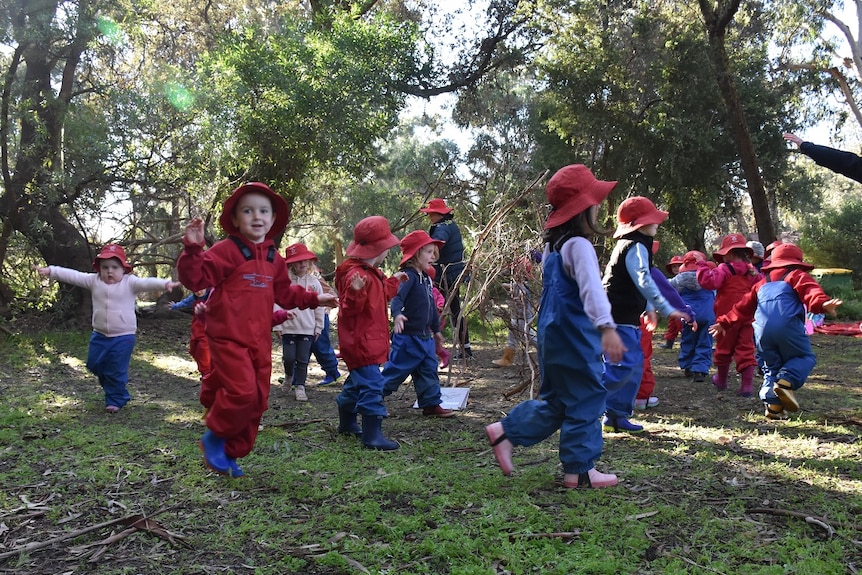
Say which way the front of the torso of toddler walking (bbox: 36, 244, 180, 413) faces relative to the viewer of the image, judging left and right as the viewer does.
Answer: facing the viewer

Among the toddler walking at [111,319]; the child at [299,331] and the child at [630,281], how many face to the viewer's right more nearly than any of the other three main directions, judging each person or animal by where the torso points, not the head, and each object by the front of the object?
1

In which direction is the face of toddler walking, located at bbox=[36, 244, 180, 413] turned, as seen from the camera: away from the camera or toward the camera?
toward the camera

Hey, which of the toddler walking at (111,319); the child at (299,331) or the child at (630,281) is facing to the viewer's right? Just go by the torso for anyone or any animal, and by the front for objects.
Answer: the child at (630,281)

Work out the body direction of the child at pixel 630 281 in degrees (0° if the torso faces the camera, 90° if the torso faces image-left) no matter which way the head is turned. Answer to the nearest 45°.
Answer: approximately 270°

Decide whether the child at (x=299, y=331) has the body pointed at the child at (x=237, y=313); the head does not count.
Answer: yes

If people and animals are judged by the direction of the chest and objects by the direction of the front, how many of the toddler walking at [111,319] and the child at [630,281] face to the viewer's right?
1

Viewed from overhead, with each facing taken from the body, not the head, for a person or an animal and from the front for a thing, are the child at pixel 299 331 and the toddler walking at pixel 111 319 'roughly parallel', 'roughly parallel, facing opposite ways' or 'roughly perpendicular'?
roughly parallel

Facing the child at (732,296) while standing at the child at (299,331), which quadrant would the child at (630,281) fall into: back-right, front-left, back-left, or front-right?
front-right

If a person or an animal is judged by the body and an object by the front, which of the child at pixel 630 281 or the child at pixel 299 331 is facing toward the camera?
the child at pixel 299 331

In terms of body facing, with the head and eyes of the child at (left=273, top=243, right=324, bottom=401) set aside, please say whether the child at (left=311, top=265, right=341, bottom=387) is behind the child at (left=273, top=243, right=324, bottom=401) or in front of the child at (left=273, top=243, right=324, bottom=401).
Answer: behind

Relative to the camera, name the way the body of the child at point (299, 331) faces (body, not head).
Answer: toward the camera

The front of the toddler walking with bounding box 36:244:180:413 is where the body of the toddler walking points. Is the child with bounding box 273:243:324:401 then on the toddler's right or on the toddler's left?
on the toddler's left

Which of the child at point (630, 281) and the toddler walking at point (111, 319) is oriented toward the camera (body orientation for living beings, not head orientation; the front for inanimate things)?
the toddler walking

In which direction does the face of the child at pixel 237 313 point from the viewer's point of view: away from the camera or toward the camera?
toward the camera

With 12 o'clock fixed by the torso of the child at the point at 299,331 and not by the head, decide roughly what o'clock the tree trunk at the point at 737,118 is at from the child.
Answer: The tree trunk is roughly at 8 o'clock from the child.
